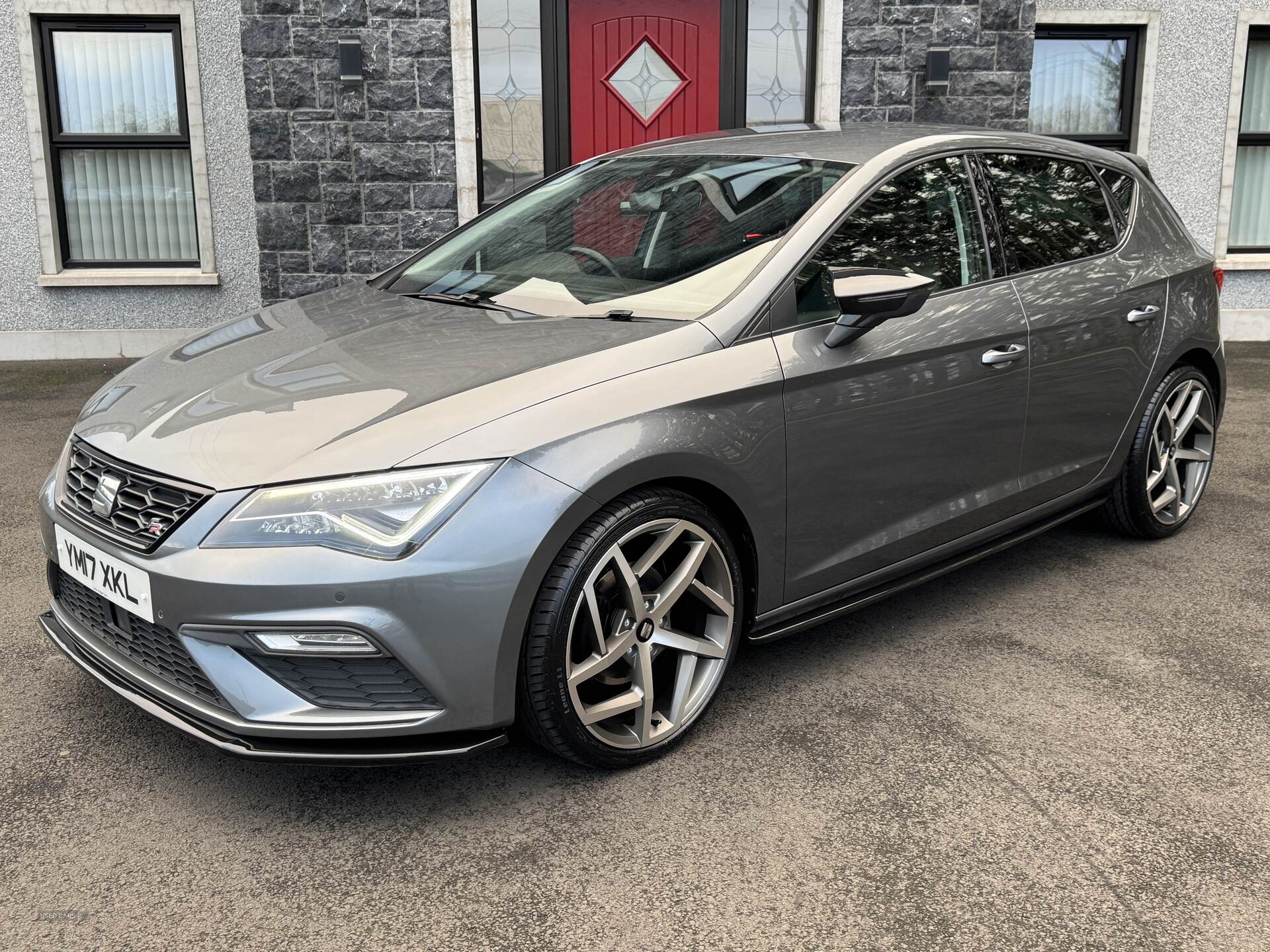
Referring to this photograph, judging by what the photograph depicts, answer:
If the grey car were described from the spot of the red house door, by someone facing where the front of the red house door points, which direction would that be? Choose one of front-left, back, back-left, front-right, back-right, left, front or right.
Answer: front

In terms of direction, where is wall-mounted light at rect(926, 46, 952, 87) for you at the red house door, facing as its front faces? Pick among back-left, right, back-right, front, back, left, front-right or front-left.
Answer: left

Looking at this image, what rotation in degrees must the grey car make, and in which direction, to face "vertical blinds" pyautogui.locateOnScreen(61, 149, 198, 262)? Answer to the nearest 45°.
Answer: approximately 90° to its right

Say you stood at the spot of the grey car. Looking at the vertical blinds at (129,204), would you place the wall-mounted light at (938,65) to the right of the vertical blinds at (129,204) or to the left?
right

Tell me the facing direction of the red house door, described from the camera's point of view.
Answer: facing the viewer

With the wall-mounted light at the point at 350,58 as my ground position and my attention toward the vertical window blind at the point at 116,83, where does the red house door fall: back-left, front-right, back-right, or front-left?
back-right

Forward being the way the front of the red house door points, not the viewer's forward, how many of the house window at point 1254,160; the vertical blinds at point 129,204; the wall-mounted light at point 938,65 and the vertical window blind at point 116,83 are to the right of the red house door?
2

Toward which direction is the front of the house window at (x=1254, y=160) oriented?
toward the camera

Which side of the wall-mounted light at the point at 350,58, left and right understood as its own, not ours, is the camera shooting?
front

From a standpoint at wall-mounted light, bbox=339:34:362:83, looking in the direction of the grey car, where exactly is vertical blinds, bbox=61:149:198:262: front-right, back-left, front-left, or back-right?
back-right

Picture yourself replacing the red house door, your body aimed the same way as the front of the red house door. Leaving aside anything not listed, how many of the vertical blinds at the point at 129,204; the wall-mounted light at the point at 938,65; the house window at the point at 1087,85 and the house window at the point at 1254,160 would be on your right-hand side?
1

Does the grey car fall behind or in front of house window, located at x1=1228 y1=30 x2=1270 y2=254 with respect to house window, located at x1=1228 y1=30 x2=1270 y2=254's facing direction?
in front

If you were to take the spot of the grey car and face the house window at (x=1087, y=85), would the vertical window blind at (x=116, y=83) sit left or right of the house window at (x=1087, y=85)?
left

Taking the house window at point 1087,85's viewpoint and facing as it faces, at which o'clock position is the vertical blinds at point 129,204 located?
The vertical blinds is roughly at 2 o'clock from the house window.

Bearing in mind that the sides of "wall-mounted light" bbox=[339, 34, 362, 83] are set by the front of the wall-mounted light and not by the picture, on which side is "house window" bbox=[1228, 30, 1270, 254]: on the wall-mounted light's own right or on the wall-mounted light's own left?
on the wall-mounted light's own left
